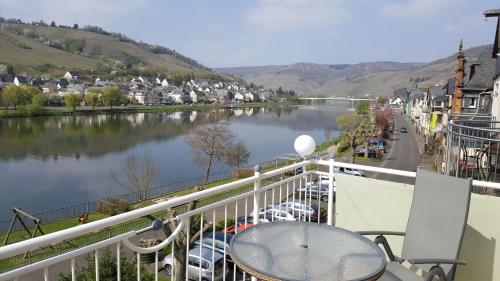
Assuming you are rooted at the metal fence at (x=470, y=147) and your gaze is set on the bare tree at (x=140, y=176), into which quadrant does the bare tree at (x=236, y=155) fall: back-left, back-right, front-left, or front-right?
front-right

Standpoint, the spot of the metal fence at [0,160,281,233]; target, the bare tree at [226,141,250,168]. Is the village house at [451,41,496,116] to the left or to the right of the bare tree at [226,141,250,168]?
right
